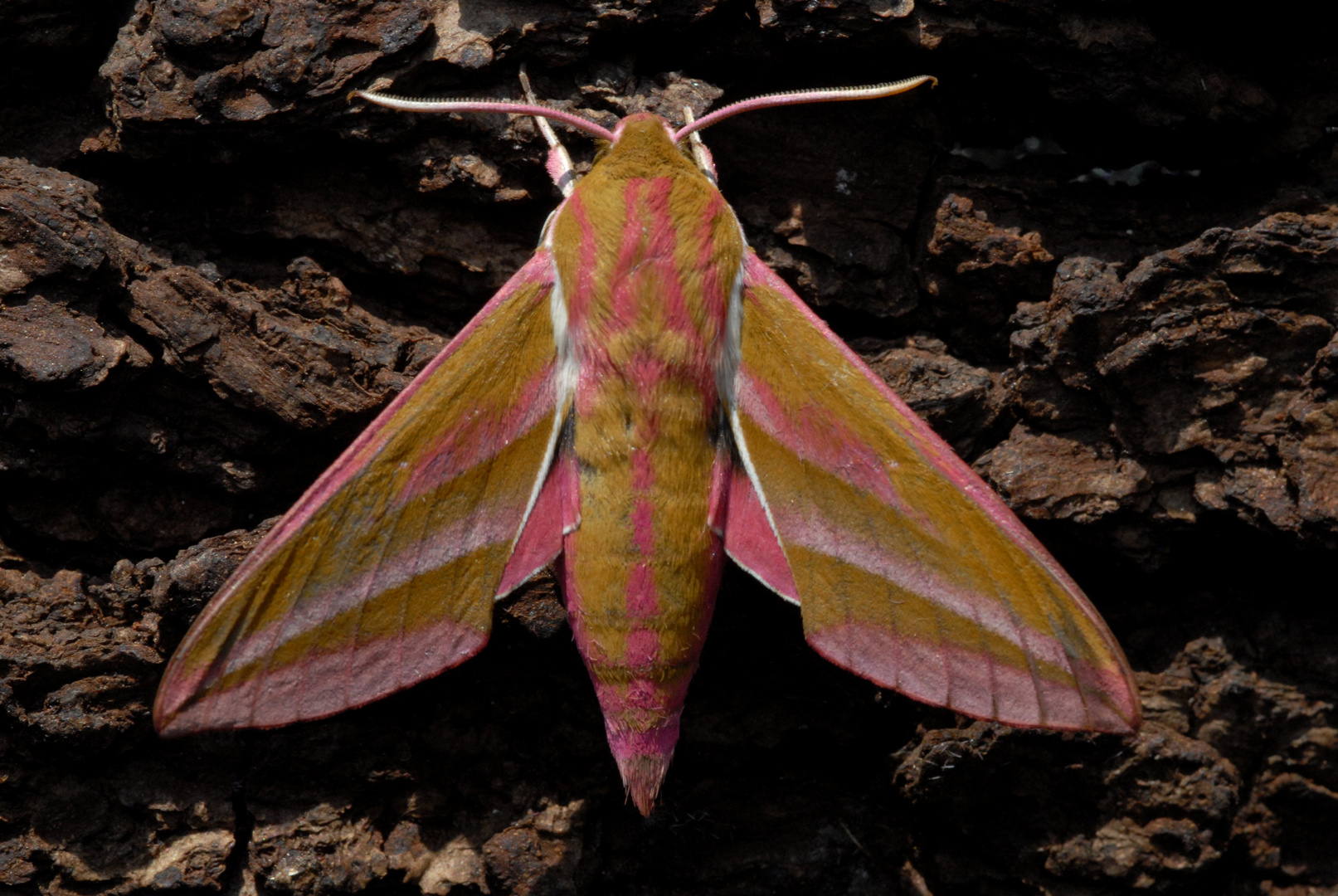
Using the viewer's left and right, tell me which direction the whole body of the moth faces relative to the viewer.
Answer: facing away from the viewer
